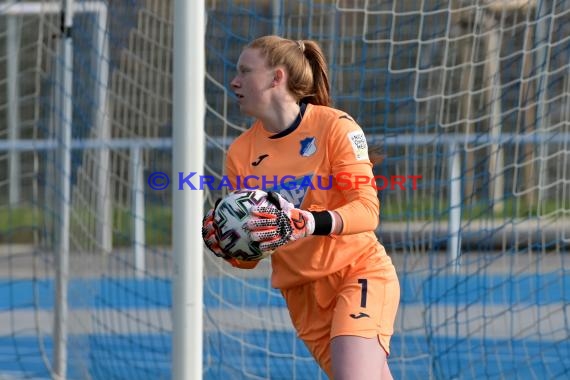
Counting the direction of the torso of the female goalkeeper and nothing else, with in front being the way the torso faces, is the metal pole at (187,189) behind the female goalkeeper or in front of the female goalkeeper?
in front

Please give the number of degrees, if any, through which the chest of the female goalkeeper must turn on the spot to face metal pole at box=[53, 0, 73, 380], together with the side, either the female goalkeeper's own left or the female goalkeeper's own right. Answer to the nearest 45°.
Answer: approximately 90° to the female goalkeeper's own right

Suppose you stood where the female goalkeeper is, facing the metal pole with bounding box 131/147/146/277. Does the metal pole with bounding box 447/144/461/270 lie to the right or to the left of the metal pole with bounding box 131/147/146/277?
right

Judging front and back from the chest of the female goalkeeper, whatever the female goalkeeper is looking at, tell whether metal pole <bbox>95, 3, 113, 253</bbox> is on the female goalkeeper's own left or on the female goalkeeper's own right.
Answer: on the female goalkeeper's own right

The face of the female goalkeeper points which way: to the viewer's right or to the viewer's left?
to the viewer's left

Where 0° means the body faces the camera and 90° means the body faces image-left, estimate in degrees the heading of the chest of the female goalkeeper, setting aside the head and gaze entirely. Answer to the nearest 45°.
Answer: approximately 45°
